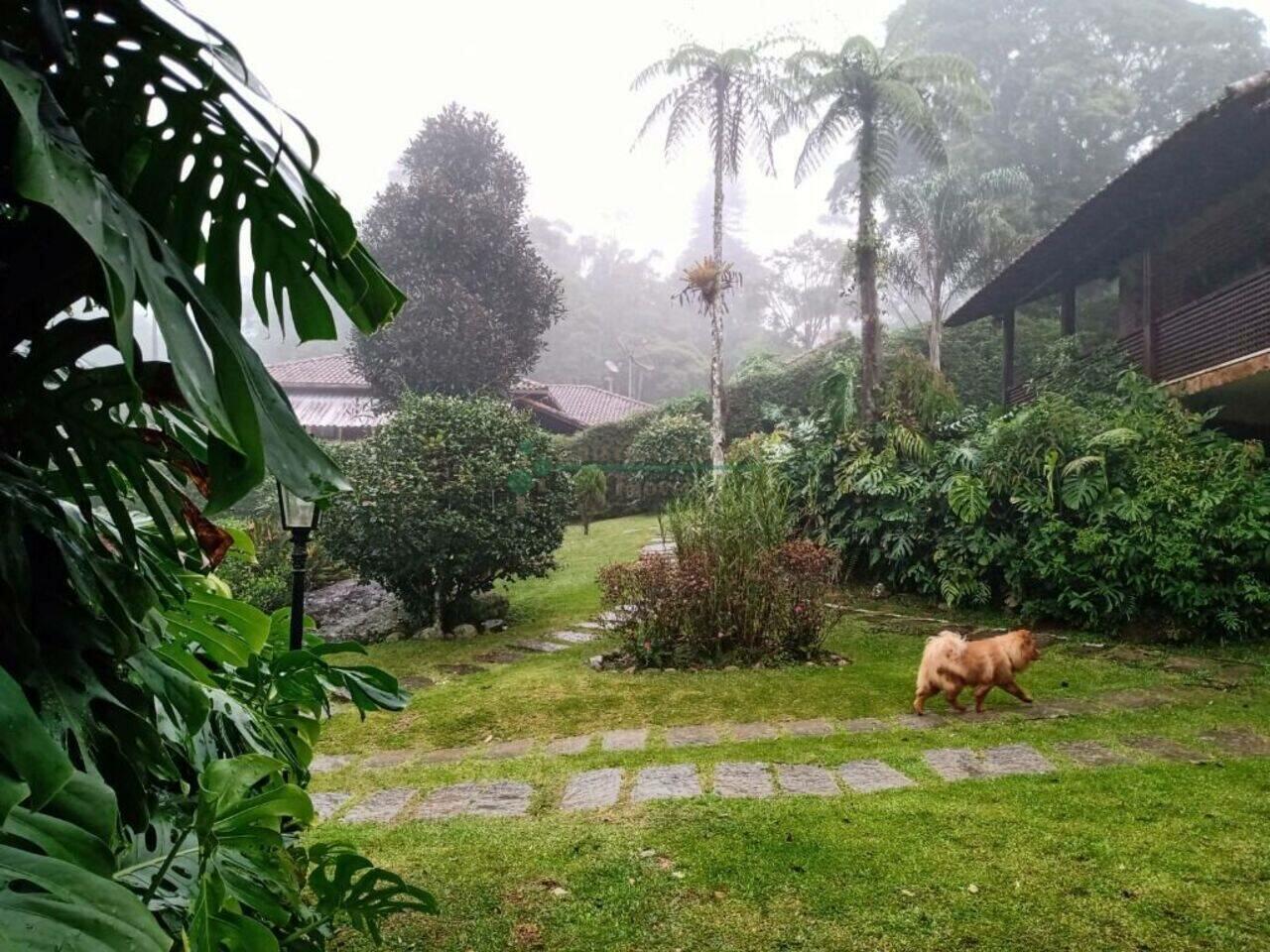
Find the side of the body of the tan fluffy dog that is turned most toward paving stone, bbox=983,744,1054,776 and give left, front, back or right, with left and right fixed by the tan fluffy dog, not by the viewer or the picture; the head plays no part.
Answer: right

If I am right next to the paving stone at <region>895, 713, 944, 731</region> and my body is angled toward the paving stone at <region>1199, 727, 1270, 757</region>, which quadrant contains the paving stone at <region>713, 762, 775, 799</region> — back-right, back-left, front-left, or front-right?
back-right

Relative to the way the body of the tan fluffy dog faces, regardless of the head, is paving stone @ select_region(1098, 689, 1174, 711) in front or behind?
in front

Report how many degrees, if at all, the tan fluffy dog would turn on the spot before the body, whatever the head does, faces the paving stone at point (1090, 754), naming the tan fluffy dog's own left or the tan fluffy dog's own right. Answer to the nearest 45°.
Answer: approximately 45° to the tan fluffy dog's own right

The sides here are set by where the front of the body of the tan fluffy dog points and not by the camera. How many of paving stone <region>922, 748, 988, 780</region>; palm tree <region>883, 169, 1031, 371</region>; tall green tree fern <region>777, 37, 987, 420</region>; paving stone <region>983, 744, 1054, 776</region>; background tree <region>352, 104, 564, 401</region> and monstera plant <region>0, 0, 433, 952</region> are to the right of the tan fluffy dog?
3

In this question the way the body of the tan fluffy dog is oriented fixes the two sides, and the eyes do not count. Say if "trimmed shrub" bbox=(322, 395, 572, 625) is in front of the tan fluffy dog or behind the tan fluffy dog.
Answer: behind

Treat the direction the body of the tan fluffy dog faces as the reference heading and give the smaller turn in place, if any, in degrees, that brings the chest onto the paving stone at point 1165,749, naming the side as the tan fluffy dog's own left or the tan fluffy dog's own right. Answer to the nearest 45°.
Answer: approximately 45° to the tan fluffy dog's own right

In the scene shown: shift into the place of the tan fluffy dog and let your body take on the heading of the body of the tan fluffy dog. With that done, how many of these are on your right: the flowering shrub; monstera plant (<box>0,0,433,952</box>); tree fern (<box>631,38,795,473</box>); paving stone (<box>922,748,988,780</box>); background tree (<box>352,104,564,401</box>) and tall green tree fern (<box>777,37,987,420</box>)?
2

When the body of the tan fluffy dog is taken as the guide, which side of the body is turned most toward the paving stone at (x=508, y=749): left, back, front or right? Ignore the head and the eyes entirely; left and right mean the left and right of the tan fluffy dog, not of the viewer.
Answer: back

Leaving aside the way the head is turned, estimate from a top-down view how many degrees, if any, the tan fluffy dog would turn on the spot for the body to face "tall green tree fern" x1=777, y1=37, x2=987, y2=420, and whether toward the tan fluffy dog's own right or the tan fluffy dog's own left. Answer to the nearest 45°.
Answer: approximately 90° to the tan fluffy dog's own left

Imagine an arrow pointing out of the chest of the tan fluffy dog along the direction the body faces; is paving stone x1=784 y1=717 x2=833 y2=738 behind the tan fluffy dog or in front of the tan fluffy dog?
behind

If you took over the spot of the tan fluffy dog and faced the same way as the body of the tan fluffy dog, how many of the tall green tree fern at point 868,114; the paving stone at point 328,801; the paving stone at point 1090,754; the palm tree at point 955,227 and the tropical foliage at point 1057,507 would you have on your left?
3

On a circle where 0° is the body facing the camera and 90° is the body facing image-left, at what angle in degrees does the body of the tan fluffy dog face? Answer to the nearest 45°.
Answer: approximately 270°

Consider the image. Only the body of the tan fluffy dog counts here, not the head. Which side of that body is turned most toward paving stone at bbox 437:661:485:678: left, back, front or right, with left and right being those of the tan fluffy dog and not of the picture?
back

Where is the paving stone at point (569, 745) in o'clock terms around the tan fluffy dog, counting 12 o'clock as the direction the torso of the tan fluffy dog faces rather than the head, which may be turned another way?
The paving stone is roughly at 5 o'clock from the tan fluffy dog.

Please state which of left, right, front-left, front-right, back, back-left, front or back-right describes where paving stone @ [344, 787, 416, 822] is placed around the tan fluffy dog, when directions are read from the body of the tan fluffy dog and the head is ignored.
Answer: back-right

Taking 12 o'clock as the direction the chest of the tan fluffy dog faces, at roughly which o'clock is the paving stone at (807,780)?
The paving stone is roughly at 4 o'clock from the tan fluffy dog.
